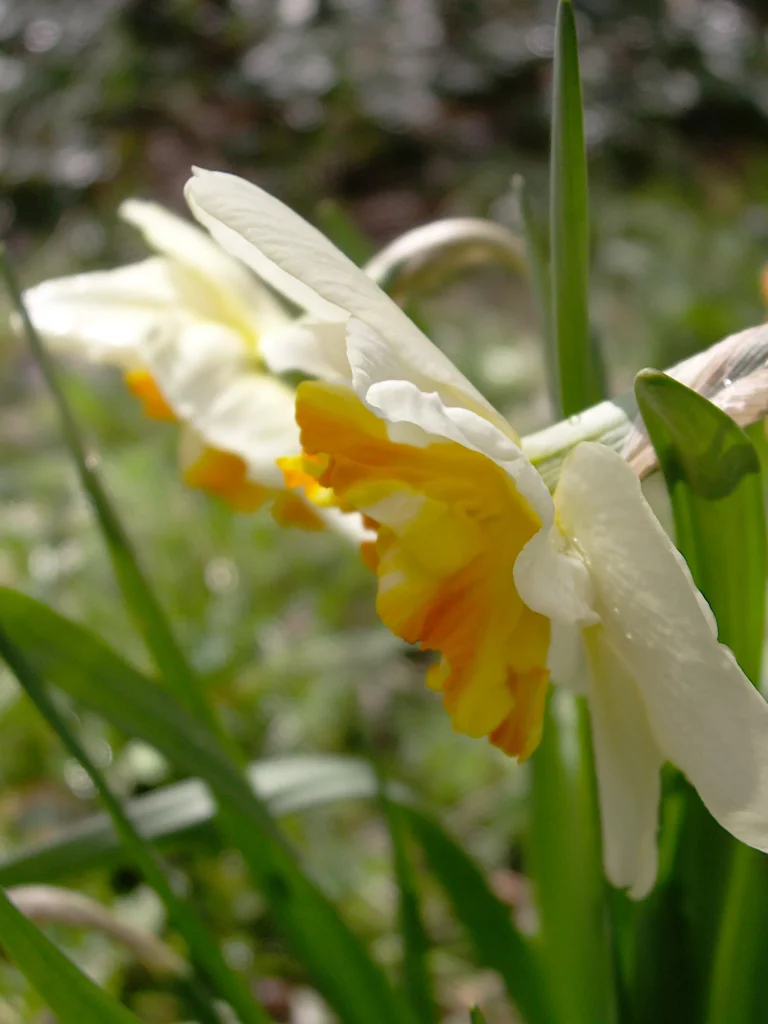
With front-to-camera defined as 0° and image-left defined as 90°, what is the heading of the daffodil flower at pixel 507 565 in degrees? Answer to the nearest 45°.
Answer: approximately 90°
